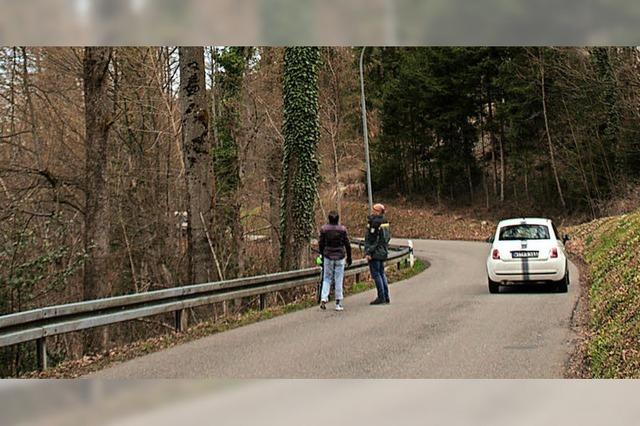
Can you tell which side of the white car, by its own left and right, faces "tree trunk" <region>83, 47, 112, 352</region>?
back

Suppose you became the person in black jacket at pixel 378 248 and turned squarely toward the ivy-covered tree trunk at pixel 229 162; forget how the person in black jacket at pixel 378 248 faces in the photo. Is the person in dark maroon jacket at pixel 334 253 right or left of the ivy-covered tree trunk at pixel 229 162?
left

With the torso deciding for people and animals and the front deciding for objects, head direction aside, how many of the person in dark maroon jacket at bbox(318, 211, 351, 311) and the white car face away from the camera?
2

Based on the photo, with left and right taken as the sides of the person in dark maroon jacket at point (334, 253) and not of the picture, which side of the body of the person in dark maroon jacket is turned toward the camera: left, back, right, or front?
back

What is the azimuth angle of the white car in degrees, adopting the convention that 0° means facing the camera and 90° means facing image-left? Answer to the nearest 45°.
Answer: approximately 180°

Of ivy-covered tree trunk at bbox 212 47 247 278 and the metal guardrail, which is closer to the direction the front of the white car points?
the ivy-covered tree trunk

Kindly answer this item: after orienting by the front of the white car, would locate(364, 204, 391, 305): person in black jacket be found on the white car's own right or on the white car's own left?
on the white car's own left

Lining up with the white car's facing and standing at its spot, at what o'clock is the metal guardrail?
The metal guardrail is roughly at 8 o'clock from the white car.

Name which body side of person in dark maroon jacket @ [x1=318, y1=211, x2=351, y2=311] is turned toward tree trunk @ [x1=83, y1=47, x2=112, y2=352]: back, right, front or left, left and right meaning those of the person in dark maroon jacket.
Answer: left

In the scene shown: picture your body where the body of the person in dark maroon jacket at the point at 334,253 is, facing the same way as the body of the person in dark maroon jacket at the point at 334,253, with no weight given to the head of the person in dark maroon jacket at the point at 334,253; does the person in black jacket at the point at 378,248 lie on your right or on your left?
on your right
